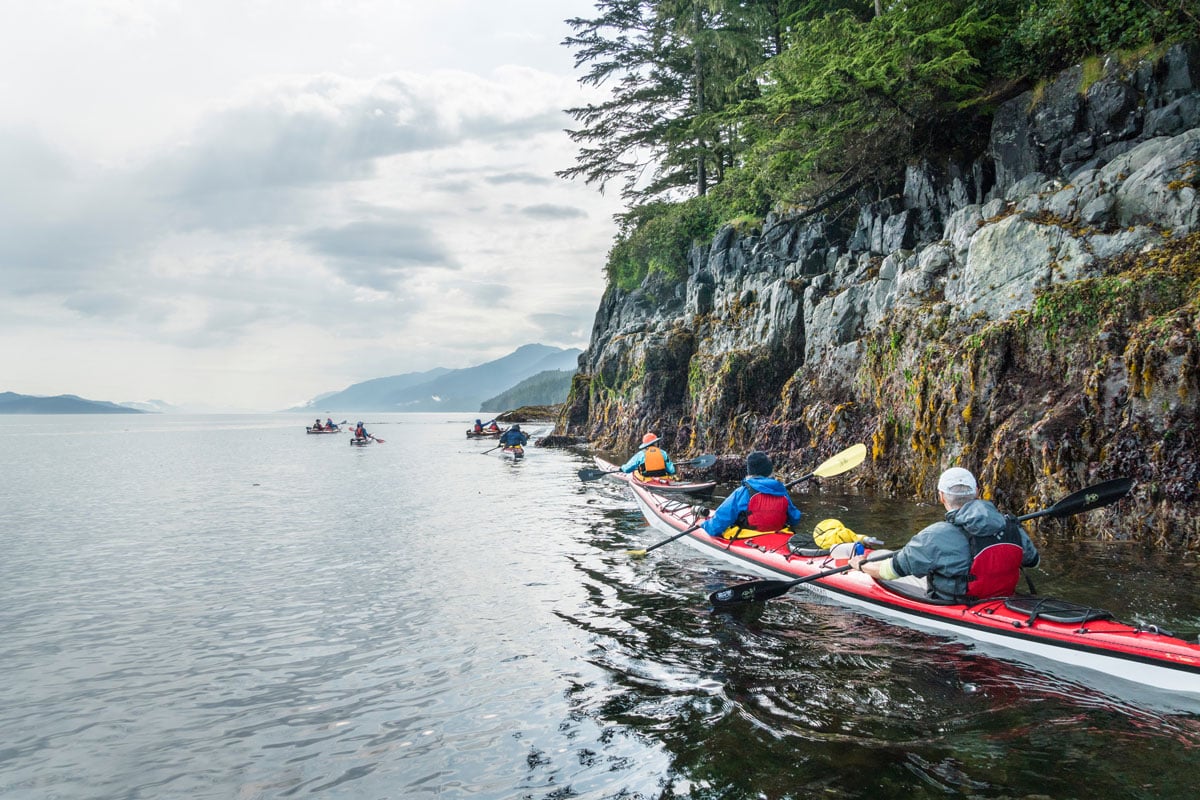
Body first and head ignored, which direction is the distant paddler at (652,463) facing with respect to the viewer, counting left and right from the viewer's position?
facing away from the viewer and to the left of the viewer

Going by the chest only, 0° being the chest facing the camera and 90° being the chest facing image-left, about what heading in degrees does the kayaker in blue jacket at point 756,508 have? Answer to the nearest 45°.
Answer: approximately 135°

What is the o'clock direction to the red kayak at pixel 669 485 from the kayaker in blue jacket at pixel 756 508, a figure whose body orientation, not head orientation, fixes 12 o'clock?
The red kayak is roughly at 1 o'clock from the kayaker in blue jacket.

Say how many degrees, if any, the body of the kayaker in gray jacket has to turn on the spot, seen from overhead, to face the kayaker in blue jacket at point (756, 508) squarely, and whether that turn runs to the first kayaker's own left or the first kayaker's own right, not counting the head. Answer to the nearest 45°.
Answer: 0° — they already face them

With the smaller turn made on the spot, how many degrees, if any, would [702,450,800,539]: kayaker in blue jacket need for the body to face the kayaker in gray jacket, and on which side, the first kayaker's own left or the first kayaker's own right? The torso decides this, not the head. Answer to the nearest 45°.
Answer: approximately 180°

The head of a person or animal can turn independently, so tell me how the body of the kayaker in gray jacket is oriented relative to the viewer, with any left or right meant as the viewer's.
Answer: facing away from the viewer and to the left of the viewer

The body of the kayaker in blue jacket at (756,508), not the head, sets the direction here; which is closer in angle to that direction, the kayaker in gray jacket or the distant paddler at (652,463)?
the distant paddler

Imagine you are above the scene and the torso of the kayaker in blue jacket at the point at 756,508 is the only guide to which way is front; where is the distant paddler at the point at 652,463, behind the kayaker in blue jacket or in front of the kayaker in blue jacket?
in front
